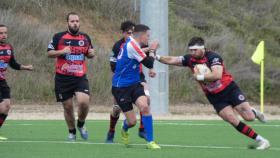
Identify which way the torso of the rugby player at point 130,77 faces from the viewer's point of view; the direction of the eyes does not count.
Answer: to the viewer's right

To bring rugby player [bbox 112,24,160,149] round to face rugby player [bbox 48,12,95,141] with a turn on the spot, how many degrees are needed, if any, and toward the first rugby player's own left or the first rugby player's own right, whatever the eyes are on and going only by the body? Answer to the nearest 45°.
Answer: approximately 135° to the first rugby player's own left

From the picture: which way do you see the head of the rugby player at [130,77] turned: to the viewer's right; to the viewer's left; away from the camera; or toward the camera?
to the viewer's right

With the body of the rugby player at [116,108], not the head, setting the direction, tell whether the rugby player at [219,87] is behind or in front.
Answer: in front

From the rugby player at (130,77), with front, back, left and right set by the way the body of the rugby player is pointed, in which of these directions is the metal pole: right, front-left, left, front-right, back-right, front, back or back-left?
left

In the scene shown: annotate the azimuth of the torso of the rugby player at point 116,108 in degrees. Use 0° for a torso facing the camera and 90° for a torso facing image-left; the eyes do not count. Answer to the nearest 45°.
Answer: approximately 315°

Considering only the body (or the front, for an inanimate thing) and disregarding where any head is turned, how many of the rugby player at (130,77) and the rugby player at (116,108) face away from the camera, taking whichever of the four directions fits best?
0
